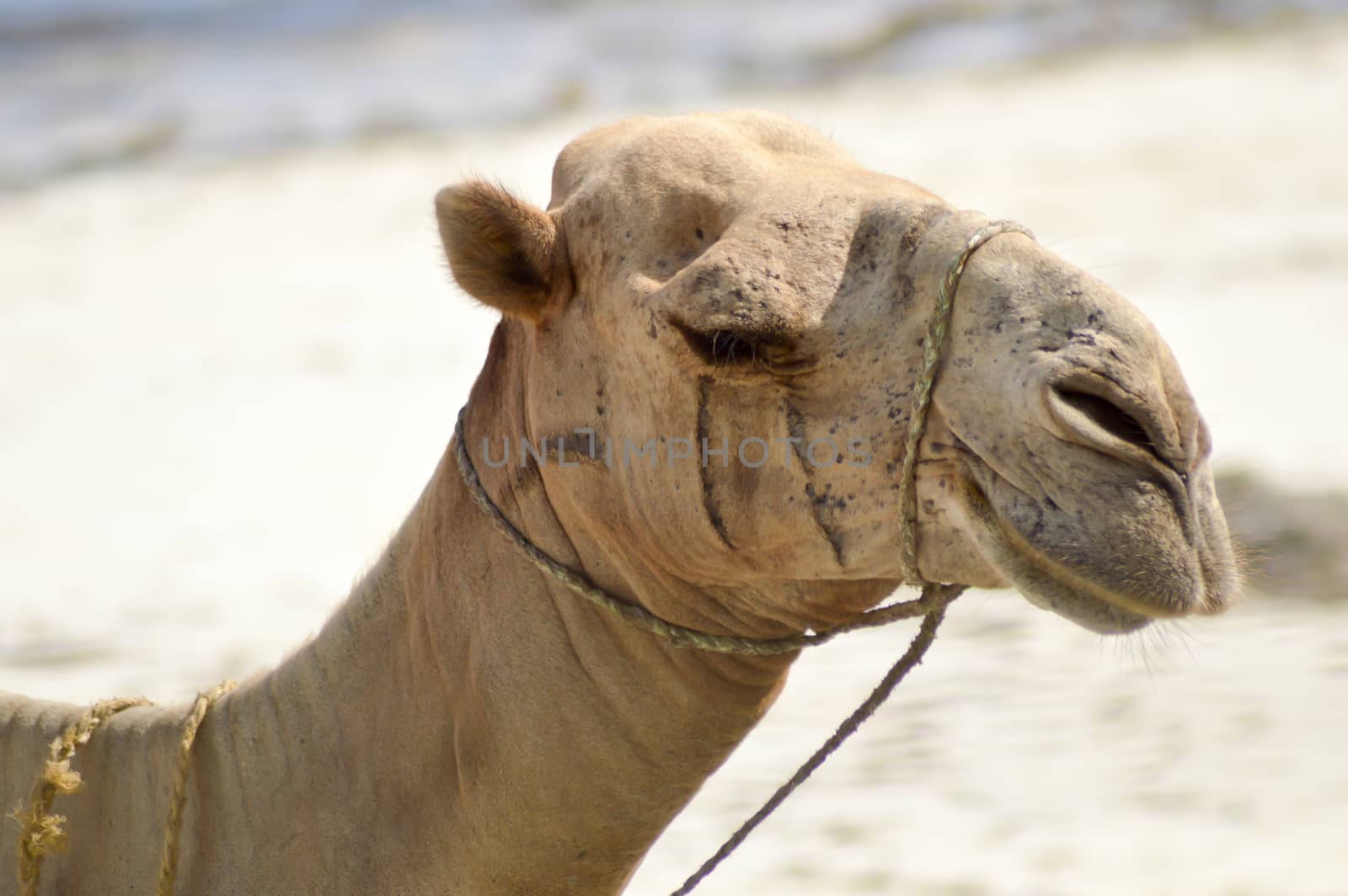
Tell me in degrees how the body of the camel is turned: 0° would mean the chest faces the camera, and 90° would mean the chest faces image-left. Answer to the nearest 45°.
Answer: approximately 270°
